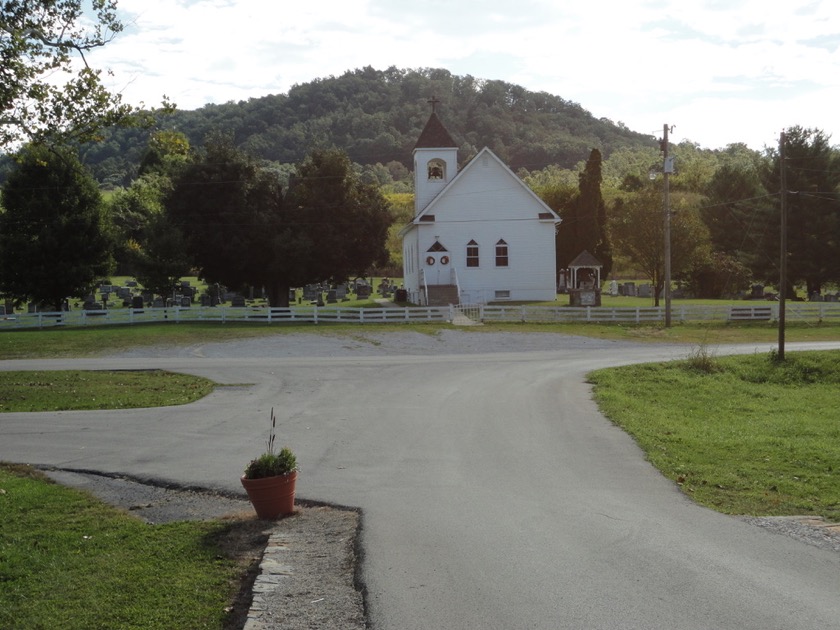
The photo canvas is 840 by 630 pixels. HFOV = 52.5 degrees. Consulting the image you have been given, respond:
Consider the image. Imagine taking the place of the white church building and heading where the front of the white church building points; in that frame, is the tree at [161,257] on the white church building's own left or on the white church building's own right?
on the white church building's own right

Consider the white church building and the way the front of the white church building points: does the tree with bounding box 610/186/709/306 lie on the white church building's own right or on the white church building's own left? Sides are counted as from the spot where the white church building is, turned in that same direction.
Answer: on the white church building's own left

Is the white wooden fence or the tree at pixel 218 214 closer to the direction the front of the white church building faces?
the white wooden fence

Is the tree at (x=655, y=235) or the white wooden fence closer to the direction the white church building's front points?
the white wooden fence

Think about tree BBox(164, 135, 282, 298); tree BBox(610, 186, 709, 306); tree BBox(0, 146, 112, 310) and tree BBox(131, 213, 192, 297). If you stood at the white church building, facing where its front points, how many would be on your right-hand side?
3

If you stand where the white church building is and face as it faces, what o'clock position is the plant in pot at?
The plant in pot is roughly at 12 o'clock from the white church building.

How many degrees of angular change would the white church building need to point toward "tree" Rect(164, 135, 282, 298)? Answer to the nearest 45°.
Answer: approximately 90° to its right

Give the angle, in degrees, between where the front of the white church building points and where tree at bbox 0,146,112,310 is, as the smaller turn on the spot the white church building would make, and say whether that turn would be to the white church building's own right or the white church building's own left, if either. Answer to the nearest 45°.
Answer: approximately 90° to the white church building's own right

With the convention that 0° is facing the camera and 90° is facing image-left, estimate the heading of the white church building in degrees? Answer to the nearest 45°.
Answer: approximately 0°
